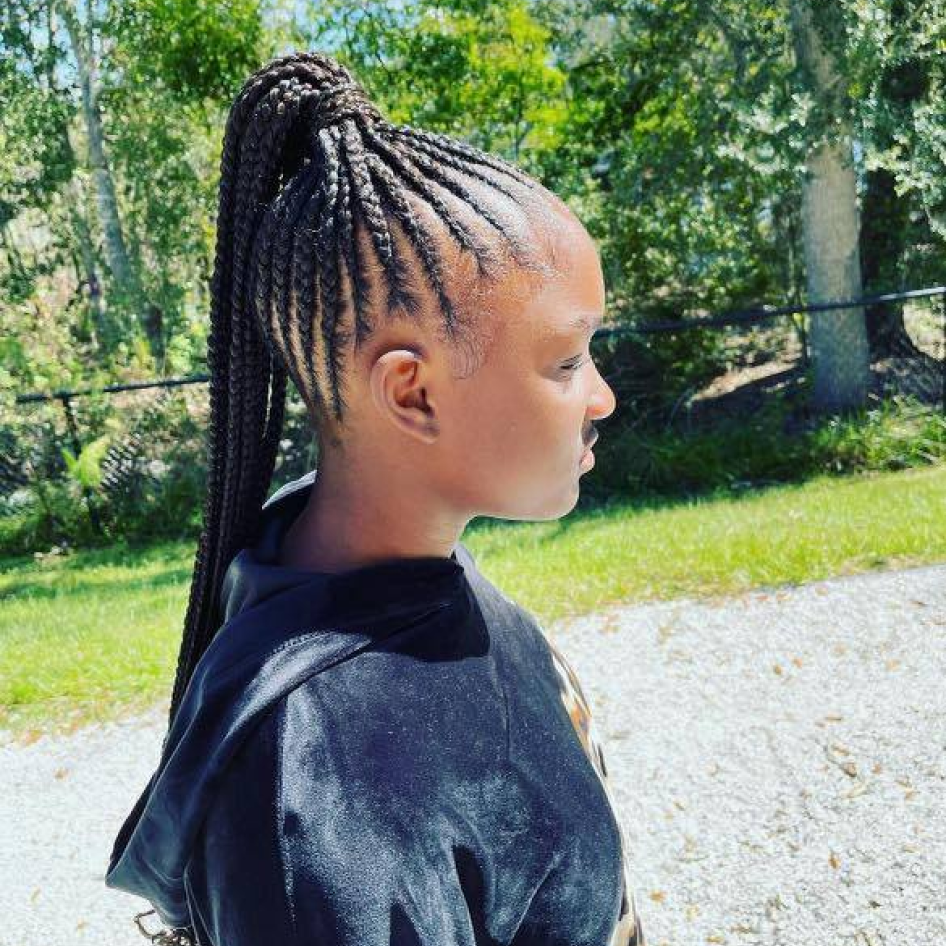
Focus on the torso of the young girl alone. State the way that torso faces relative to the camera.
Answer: to the viewer's right

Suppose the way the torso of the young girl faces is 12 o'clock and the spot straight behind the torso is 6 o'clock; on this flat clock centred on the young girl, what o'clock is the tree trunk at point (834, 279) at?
The tree trunk is roughly at 10 o'clock from the young girl.

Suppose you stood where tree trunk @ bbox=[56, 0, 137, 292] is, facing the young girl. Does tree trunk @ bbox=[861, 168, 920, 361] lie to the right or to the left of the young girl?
left

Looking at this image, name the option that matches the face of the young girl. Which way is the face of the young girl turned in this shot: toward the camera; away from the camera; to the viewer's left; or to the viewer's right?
to the viewer's right

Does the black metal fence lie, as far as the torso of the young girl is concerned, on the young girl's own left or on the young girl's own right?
on the young girl's own left

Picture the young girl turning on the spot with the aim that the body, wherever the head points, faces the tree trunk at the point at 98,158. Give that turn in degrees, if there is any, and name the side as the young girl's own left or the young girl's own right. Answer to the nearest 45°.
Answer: approximately 90° to the young girl's own left

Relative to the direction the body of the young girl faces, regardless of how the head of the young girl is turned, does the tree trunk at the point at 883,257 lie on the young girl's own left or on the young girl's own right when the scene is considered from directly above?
on the young girl's own left
